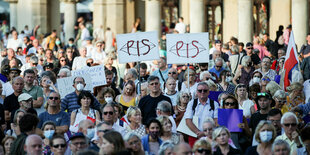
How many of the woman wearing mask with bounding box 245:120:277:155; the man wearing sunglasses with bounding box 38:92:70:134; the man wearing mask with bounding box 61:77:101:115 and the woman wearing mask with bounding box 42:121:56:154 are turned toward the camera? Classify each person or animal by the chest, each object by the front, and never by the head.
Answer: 4

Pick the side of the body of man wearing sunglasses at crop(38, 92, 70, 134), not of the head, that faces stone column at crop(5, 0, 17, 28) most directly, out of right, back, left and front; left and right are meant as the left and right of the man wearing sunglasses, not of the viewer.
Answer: back

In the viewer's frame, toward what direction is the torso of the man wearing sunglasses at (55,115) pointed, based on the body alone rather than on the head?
toward the camera

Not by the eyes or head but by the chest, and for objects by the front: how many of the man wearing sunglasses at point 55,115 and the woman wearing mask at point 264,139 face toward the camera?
2

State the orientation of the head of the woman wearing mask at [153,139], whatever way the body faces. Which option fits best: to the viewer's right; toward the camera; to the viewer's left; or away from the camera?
toward the camera

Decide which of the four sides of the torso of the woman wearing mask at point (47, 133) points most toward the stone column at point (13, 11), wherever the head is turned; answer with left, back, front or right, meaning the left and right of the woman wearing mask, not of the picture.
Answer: back

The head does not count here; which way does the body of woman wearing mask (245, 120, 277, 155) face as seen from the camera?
toward the camera

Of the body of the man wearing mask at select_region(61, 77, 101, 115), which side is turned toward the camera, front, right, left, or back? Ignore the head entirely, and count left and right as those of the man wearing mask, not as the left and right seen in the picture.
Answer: front

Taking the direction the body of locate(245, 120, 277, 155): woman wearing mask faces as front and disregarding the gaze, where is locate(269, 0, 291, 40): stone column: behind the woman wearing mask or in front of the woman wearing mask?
behind

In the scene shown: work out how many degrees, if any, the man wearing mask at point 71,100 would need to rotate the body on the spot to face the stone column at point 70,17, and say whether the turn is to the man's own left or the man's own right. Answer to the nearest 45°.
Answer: approximately 180°
